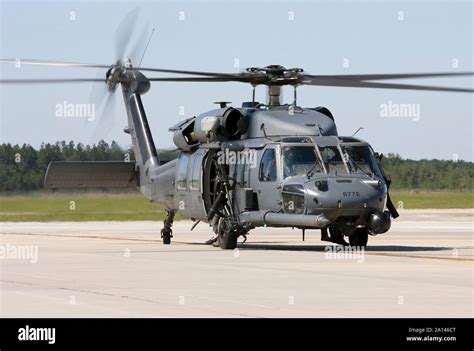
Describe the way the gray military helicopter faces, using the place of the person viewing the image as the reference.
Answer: facing the viewer and to the right of the viewer
